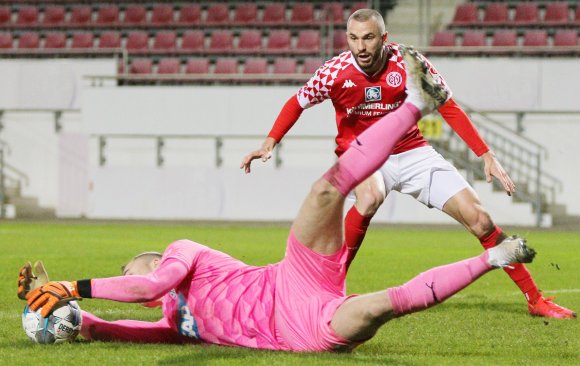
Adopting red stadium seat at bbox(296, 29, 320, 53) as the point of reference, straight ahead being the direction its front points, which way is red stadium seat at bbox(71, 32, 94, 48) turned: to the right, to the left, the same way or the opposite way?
the same way

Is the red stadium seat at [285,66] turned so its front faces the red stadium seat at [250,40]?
no

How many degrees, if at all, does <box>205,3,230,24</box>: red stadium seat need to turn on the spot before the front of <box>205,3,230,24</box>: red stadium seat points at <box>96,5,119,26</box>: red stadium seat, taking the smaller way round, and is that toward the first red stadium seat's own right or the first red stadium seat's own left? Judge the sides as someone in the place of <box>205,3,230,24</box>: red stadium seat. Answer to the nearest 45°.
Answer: approximately 90° to the first red stadium seat's own right

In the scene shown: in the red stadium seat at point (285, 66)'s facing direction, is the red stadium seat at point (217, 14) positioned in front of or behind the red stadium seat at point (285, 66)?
behind

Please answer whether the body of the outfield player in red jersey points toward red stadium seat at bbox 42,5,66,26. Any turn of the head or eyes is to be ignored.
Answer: no

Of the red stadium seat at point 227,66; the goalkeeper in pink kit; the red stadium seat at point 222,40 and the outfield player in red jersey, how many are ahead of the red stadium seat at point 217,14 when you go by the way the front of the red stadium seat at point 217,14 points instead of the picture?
4

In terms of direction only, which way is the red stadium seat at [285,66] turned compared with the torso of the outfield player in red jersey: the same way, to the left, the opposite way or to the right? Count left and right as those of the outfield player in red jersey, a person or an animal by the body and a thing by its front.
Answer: the same way

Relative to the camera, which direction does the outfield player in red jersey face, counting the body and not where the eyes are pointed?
toward the camera

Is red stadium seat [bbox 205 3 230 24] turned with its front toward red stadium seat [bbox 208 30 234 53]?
yes

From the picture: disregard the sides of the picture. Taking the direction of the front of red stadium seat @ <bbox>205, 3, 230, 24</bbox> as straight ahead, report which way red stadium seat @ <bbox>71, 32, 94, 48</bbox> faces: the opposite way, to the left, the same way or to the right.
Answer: the same way

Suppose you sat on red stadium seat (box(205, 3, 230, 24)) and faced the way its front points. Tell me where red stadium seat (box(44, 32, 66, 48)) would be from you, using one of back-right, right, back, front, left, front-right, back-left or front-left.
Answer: right

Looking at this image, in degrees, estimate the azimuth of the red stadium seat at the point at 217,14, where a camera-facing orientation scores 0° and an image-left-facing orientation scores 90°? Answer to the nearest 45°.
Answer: approximately 0°

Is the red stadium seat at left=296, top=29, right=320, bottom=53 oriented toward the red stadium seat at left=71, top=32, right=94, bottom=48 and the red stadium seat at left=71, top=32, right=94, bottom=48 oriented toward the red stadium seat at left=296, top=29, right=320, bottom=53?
no

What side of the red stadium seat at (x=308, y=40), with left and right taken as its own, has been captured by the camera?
front

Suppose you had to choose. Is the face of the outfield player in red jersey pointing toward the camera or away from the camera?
toward the camera

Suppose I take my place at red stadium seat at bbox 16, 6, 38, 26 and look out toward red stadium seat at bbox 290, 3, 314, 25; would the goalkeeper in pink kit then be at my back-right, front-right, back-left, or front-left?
front-right

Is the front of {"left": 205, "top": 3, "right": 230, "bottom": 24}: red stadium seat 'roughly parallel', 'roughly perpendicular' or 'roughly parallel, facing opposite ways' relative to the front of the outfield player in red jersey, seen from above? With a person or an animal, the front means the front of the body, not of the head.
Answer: roughly parallel

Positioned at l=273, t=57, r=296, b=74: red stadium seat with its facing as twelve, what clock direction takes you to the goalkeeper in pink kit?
The goalkeeper in pink kit is roughly at 12 o'clock from the red stadium seat.
